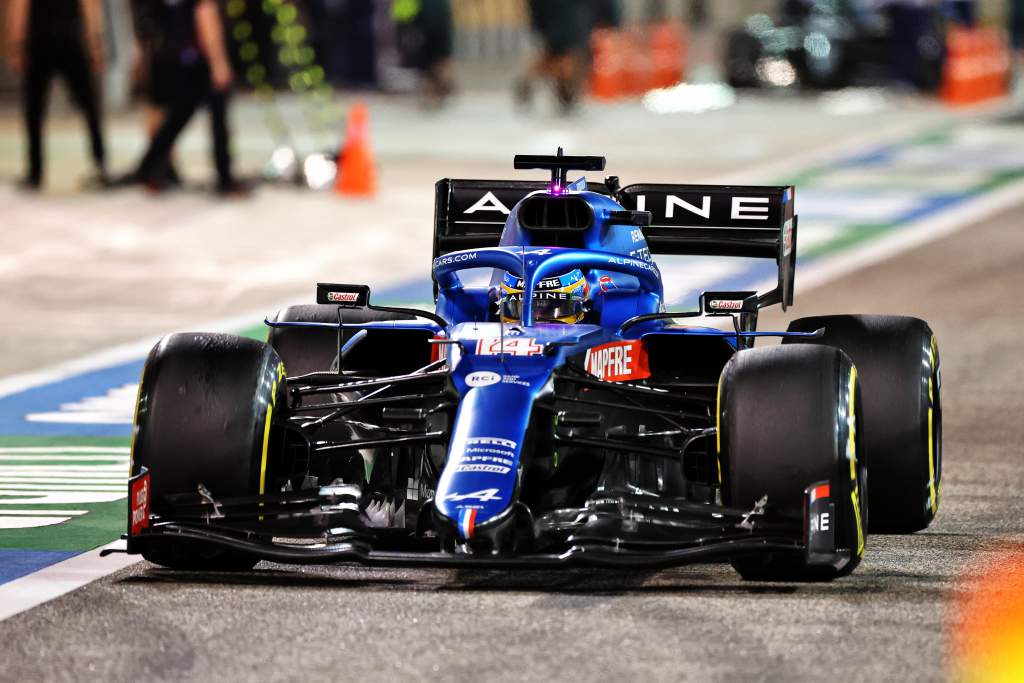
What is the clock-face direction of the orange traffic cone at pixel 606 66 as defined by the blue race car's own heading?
The orange traffic cone is roughly at 6 o'clock from the blue race car.

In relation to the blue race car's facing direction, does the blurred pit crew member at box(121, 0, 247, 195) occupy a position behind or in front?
behind

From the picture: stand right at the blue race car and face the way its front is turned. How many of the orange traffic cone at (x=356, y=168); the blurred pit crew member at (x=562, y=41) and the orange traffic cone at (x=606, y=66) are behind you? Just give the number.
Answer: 3

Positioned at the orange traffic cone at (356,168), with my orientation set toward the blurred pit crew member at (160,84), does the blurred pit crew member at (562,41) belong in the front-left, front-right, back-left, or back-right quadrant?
back-right

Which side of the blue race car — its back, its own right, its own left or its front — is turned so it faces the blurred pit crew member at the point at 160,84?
back

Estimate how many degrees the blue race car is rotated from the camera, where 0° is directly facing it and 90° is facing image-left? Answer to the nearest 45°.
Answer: approximately 0°
